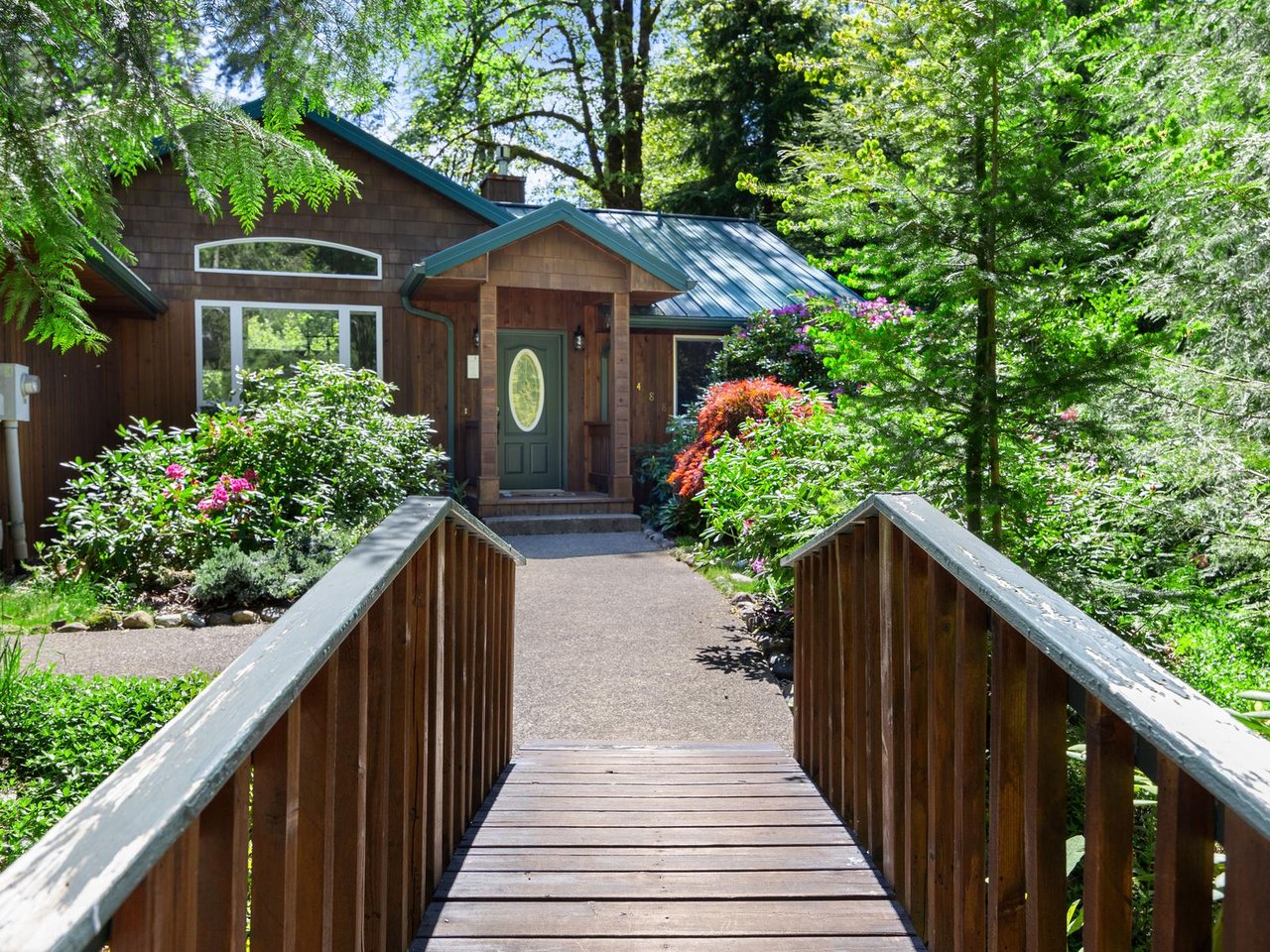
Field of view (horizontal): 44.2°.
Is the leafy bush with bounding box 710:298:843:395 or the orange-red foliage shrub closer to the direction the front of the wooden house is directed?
the orange-red foliage shrub

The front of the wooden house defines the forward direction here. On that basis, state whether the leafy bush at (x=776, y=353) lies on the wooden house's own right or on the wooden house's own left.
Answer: on the wooden house's own left

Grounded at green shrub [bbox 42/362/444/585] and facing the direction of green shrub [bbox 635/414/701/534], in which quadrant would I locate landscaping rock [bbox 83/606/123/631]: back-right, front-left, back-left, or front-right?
back-right

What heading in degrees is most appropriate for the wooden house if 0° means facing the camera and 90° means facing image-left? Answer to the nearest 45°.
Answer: approximately 0°

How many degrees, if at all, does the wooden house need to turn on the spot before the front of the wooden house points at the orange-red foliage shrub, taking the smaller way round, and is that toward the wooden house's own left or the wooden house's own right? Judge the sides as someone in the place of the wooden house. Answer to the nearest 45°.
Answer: approximately 45° to the wooden house's own left
